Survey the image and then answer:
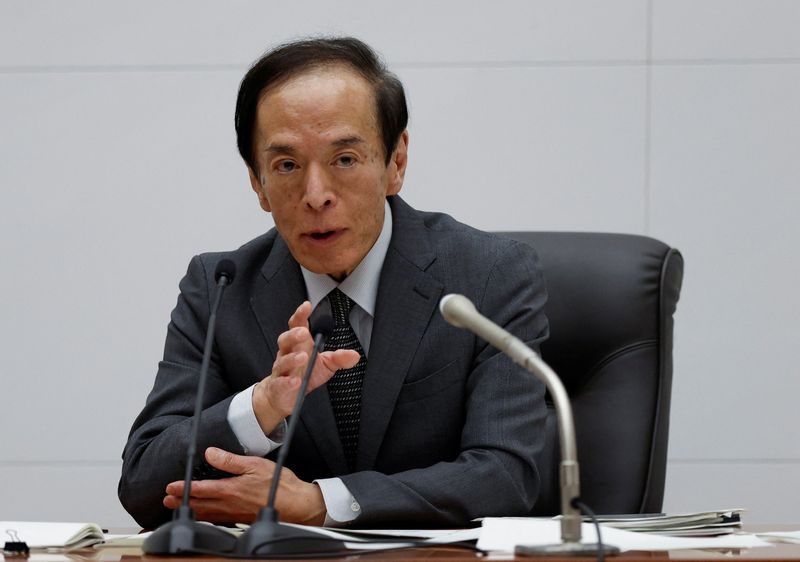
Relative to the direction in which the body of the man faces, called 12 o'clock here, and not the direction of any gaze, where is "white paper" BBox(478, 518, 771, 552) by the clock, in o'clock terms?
The white paper is roughly at 11 o'clock from the man.

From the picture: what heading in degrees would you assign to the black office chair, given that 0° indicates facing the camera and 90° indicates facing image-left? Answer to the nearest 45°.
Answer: approximately 45°
